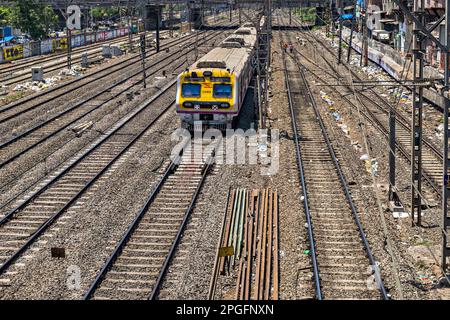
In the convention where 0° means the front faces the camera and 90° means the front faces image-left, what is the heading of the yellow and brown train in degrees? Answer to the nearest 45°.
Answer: approximately 0°

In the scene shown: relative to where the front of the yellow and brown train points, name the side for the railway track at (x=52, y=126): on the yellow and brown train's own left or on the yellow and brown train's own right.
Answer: on the yellow and brown train's own right

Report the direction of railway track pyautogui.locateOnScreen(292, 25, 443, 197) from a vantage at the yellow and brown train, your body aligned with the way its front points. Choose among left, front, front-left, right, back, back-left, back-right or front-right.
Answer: left

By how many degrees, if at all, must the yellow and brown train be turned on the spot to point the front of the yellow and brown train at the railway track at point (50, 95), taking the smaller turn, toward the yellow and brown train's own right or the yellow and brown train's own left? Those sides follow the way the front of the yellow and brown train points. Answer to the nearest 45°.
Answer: approximately 135° to the yellow and brown train's own right

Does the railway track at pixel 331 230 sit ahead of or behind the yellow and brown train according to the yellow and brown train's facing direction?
ahead

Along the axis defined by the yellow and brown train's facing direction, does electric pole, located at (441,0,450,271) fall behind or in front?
in front

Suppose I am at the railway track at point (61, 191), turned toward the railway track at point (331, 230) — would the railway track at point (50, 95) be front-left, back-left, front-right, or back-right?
back-left
